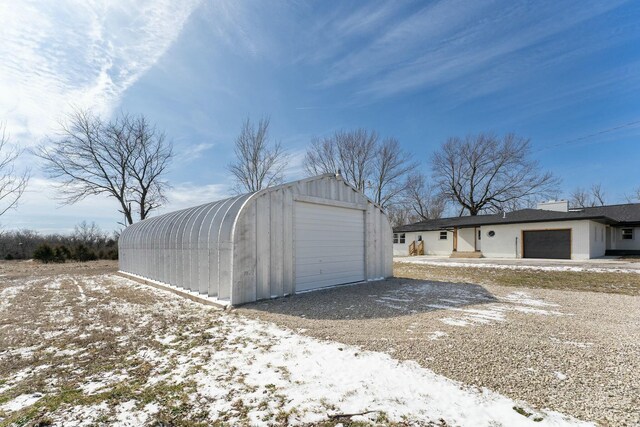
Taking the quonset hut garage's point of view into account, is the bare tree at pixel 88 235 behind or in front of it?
behind

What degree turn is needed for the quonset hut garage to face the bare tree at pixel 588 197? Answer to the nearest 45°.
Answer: approximately 90° to its left

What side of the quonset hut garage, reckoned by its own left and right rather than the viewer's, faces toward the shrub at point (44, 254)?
back

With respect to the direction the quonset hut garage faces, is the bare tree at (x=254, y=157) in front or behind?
behind

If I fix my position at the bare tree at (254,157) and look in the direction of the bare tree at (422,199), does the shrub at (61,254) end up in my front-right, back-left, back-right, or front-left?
back-left

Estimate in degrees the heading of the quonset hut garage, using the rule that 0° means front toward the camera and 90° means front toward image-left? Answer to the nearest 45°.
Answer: approximately 315°

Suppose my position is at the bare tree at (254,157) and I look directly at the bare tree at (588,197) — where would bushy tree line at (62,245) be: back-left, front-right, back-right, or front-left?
back-left
